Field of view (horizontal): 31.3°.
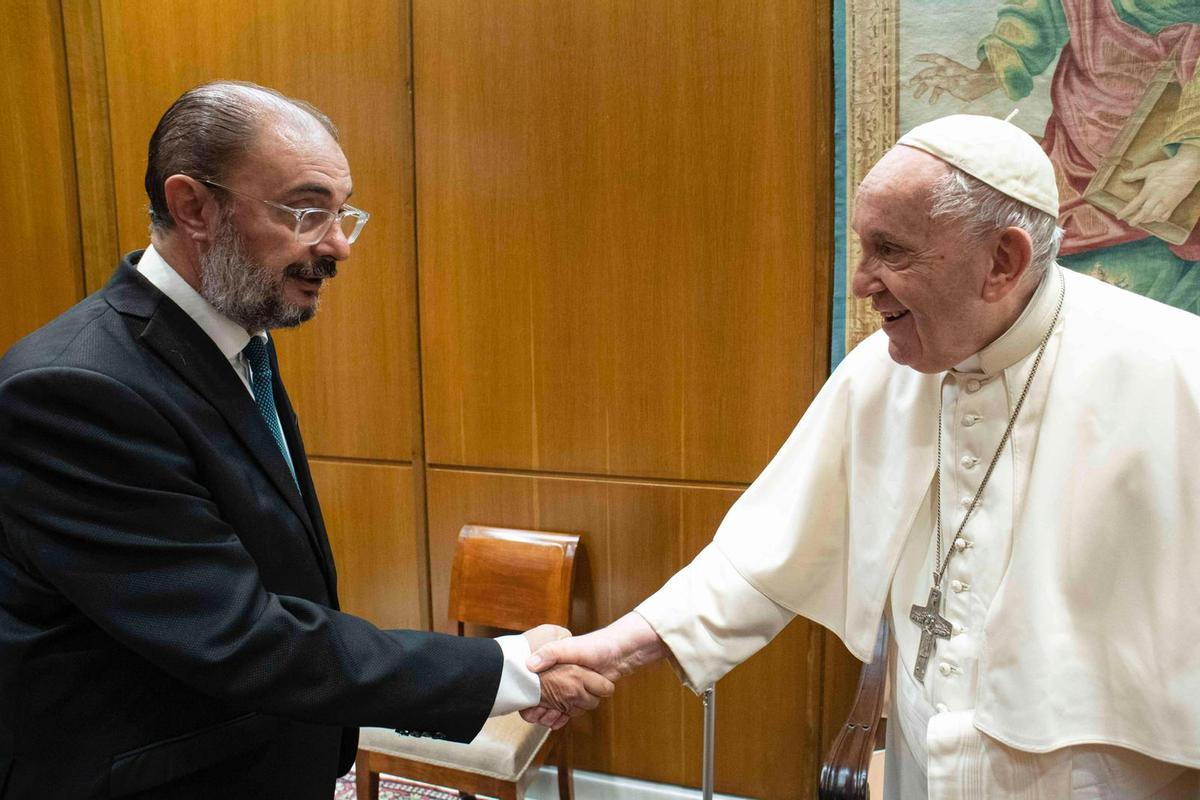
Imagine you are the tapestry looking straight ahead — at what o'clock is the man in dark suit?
The man in dark suit is roughly at 1 o'clock from the tapestry.

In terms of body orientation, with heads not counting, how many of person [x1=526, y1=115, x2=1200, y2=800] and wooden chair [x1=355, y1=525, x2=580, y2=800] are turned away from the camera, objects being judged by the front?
0

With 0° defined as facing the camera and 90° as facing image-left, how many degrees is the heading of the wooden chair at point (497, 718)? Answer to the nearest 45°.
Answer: approximately 45°

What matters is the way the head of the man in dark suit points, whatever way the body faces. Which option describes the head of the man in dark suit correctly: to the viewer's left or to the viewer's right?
to the viewer's right

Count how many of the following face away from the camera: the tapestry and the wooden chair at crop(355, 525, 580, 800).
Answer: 0
